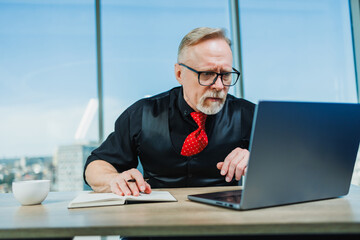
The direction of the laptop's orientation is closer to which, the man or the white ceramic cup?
the man

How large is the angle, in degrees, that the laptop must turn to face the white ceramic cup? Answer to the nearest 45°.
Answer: approximately 45° to its left

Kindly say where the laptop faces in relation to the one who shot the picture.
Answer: facing away from the viewer and to the left of the viewer

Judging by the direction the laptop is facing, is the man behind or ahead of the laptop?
ahead

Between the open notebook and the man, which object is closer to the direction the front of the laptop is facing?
the man

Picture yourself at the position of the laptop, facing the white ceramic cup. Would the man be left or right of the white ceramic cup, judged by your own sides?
right

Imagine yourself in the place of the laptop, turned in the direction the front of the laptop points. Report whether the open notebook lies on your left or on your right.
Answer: on your left
